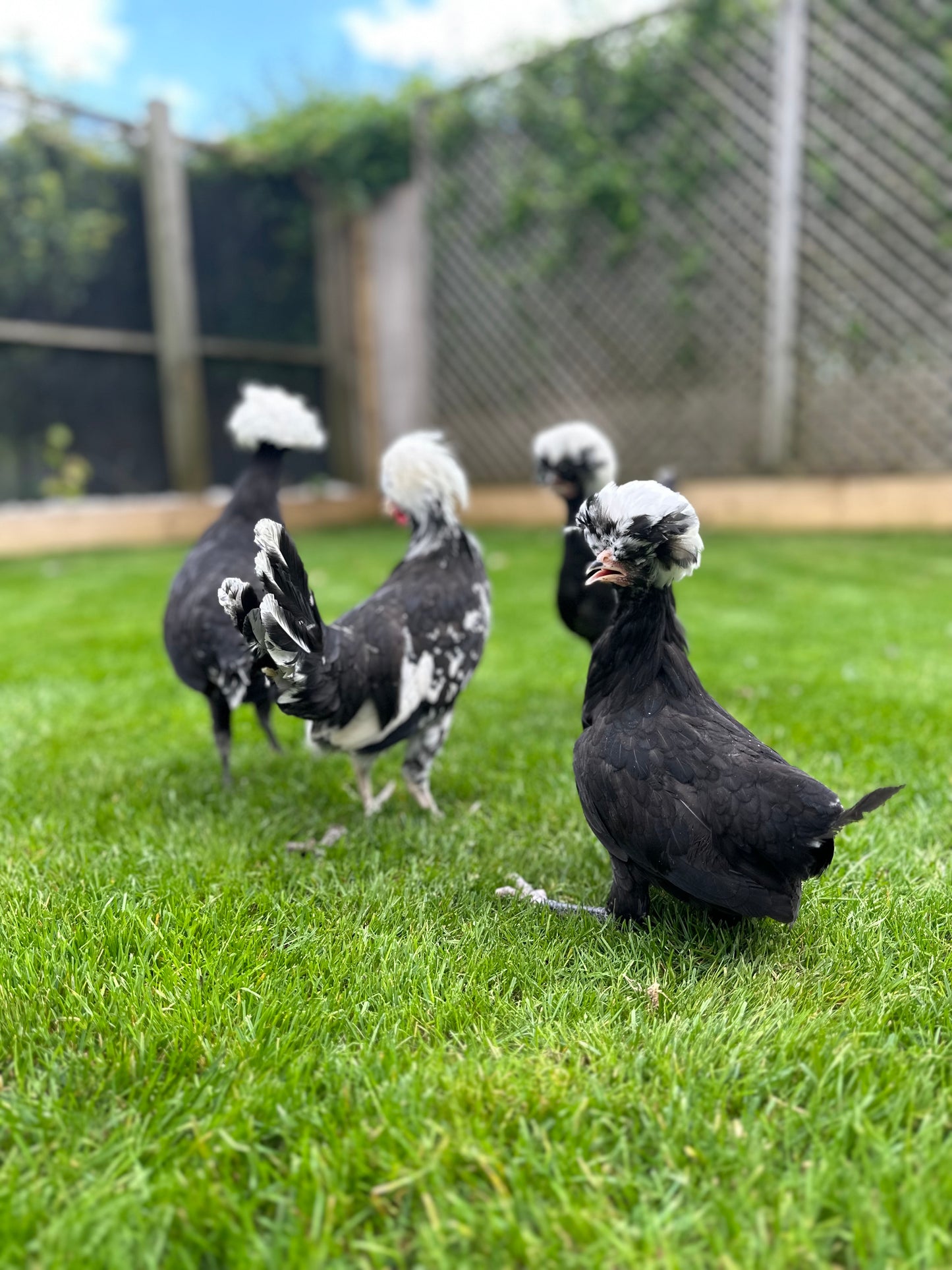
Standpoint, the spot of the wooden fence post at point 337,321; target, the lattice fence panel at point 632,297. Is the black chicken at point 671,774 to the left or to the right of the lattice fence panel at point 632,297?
right

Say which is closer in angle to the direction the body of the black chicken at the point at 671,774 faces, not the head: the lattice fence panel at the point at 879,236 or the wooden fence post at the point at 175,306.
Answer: the wooden fence post

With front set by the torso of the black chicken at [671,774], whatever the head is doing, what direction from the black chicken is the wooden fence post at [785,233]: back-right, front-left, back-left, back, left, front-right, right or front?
right

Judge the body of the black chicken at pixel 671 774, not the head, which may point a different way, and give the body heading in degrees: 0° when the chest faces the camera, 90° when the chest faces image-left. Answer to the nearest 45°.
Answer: approximately 90°

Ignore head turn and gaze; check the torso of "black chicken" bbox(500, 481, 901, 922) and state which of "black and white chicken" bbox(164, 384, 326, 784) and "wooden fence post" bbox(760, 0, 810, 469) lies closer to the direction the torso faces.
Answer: the black and white chicken

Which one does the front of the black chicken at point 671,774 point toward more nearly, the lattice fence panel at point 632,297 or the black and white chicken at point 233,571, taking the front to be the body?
the black and white chicken

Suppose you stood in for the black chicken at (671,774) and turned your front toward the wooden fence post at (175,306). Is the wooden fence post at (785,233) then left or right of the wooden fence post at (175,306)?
right

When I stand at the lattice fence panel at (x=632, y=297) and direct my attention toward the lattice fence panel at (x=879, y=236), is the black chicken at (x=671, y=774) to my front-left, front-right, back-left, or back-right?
front-right

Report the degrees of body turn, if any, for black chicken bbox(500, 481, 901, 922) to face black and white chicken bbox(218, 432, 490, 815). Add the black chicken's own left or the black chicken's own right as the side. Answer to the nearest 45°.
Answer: approximately 45° to the black chicken's own right

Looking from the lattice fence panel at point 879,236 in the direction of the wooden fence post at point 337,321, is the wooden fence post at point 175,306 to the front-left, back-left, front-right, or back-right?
front-left

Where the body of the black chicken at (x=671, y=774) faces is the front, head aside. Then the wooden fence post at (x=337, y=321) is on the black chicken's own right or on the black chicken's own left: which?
on the black chicken's own right
